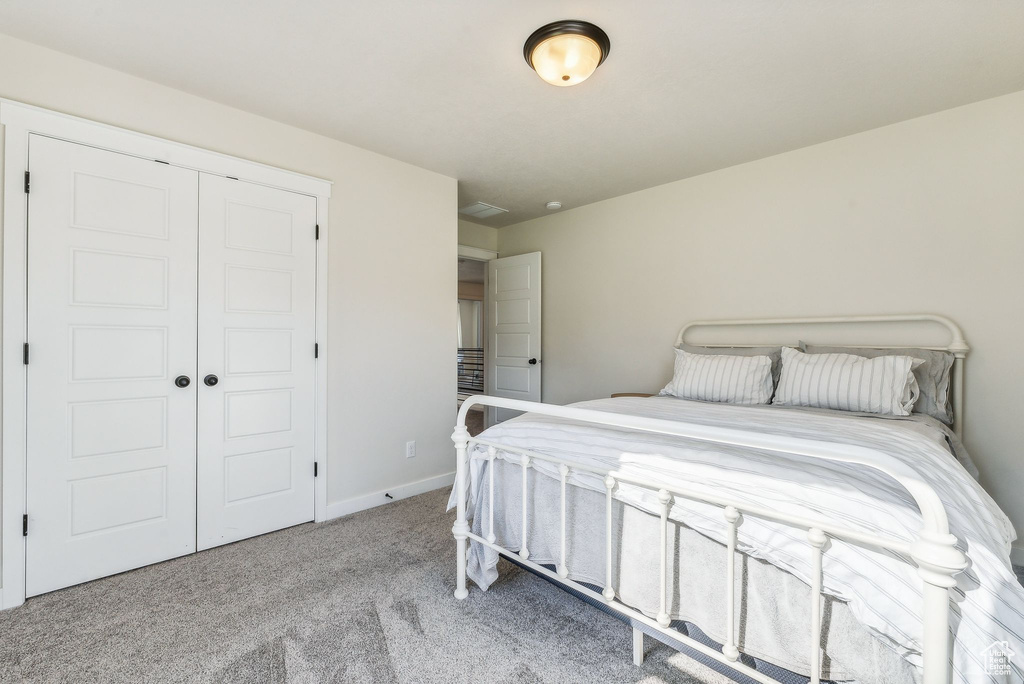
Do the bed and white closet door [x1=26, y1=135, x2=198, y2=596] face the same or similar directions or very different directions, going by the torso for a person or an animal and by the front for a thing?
very different directions

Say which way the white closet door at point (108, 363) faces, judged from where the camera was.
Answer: facing the viewer and to the right of the viewer

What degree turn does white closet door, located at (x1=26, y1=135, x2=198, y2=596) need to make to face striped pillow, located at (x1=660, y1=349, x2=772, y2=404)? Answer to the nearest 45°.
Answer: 0° — it already faces it

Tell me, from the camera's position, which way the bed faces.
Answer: facing the viewer and to the left of the viewer

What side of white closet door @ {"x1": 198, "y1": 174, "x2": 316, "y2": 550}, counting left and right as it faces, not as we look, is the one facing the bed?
front

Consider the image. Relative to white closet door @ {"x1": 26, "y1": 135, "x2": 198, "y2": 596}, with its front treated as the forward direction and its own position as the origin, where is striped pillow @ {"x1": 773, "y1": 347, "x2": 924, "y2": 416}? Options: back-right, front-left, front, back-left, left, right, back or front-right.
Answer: front

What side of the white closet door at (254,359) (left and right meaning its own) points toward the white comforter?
front

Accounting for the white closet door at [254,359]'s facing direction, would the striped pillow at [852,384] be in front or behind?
in front

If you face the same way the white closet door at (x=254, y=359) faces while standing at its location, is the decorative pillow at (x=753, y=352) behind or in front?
in front

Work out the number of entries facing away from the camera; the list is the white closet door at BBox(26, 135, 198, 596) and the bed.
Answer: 0
